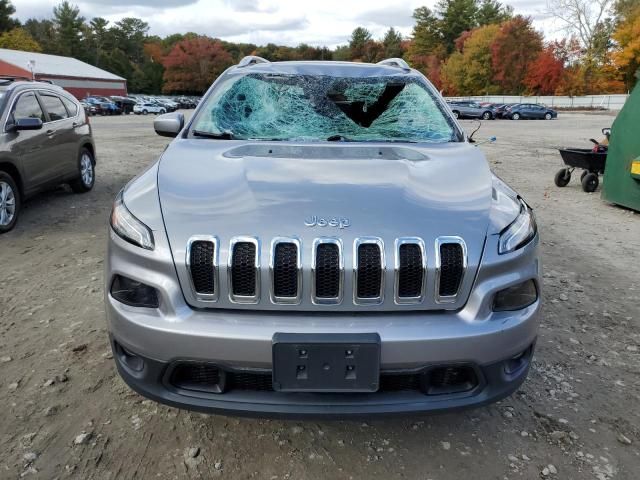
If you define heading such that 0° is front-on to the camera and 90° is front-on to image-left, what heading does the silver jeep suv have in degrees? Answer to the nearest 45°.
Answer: approximately 0°

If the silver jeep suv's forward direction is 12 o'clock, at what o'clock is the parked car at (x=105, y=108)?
The parked car is roughly at 5 o'clock from the silver jeep suv.

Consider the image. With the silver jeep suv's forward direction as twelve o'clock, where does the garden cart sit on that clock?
The garden cart is roughly at 7 o'clock from the silver jeep suv.

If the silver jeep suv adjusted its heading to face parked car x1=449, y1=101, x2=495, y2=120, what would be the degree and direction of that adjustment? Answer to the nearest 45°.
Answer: approximately 180°

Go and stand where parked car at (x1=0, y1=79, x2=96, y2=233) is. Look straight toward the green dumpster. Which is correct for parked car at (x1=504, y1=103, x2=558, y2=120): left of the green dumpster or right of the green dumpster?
left
